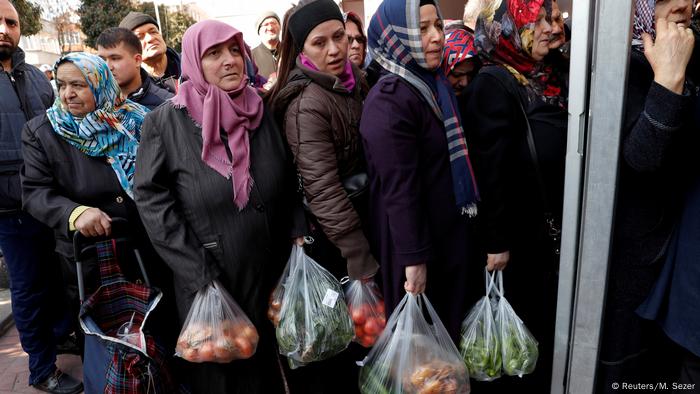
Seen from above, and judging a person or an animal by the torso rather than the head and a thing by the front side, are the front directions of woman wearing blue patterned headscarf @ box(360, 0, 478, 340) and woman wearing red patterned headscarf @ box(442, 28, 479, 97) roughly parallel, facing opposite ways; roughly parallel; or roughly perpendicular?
roughly perpendicular

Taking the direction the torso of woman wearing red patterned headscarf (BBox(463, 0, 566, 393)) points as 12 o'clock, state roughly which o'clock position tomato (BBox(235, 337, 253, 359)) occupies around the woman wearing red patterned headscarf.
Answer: The tomato is roughly at 5 o'clock from the woman wearing red patterned headscarf.

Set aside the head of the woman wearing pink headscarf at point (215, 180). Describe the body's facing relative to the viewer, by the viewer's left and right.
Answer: facing the viewer and to the right of the viewer

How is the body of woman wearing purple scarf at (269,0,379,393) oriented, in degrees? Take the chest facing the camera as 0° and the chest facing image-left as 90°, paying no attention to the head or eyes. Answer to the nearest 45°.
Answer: approximately 270°

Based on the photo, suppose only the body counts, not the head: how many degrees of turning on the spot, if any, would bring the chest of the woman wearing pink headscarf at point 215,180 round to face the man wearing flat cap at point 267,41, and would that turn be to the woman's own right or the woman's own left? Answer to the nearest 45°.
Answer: approximately 135° to the woman's own left

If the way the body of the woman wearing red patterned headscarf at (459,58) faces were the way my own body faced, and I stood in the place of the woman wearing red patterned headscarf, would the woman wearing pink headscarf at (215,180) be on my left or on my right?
on my right

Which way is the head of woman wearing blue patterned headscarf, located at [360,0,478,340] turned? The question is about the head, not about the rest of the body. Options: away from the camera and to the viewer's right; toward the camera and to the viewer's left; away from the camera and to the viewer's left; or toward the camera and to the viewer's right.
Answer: toward the camera and to the viewer's right

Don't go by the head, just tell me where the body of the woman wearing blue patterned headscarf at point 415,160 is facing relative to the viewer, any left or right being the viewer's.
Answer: facing to the right of the viewer

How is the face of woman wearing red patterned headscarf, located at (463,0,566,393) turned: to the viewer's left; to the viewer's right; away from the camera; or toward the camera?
to the viewer's right
